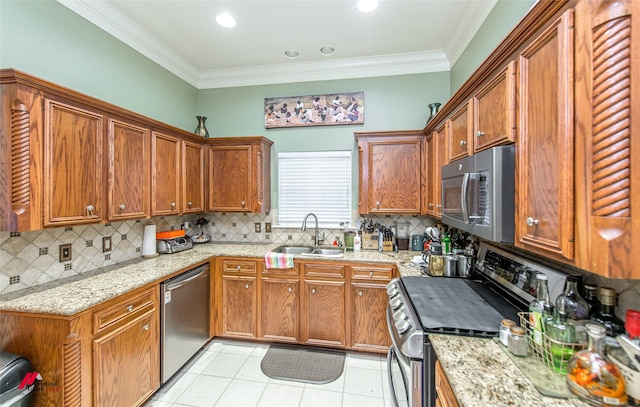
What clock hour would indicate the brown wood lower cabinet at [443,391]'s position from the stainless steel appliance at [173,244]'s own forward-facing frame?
The brown wood lower cabinet is roughly at 1 o'clock from the stainless steel appliance.

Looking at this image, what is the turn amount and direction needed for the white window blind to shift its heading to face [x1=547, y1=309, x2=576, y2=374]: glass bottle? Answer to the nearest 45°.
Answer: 0° — it already faces it

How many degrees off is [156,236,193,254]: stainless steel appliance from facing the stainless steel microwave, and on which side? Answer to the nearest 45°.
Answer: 0° — it already faces it

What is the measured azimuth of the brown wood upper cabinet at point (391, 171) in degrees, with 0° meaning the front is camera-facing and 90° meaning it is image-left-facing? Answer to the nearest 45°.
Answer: approximately 0°

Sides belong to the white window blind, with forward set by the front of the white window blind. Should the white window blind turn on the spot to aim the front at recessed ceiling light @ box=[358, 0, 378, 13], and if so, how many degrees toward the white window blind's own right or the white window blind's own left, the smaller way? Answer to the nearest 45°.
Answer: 0° — it already faces it

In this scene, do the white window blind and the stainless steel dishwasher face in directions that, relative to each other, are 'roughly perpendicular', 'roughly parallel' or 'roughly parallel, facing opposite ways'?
roughly perpendicular

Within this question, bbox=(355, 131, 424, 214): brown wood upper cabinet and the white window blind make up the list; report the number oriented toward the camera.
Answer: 2

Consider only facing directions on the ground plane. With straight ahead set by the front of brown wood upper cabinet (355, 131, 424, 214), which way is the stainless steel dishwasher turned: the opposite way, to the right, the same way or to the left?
to the left

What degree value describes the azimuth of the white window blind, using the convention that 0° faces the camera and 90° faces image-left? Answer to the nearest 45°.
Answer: approximately 0°
